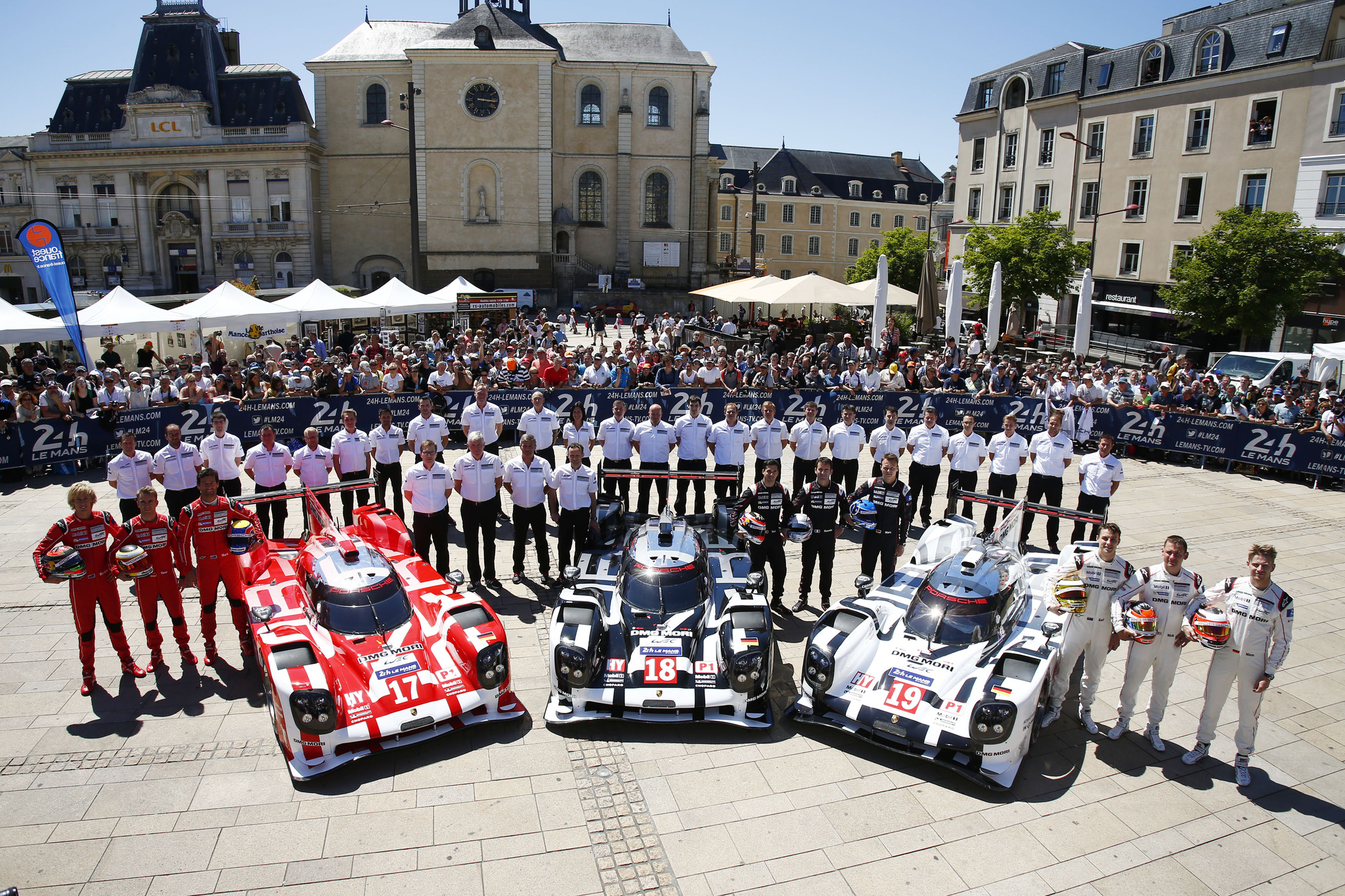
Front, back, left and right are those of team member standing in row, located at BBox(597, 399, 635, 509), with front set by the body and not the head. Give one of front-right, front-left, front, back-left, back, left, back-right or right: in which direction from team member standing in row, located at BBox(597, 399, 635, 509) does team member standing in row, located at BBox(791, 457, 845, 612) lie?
front-left

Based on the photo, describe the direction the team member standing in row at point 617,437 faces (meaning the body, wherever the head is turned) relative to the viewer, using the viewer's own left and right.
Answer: facing the viewer

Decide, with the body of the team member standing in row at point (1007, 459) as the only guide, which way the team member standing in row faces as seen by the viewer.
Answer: toward the camera

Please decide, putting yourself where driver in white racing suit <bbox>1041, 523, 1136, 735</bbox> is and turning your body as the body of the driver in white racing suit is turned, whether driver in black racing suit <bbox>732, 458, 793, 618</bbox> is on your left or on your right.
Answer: on your right

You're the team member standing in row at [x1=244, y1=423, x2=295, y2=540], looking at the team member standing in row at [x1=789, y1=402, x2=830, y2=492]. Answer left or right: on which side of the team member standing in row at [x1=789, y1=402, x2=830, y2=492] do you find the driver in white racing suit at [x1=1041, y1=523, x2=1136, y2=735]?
right

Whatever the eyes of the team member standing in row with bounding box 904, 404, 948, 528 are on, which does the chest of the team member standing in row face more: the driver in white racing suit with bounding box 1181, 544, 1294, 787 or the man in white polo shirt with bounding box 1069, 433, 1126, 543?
the driver in white racing suit

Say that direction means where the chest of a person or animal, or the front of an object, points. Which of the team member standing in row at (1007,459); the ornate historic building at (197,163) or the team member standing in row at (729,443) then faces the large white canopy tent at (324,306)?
the ornate historic building

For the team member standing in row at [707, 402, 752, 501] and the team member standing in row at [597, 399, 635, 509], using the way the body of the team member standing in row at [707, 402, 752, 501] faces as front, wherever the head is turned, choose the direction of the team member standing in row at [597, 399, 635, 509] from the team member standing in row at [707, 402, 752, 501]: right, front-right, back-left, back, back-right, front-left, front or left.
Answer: right

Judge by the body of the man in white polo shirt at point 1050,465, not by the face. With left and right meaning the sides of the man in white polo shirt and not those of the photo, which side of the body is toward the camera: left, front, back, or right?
front

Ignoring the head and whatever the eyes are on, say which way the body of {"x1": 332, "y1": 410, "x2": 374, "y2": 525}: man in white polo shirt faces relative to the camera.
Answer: toward the camera

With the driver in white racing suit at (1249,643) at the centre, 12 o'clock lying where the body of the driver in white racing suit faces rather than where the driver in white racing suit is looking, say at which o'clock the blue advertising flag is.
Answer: The blue advertising flag is roughly at 3 o'clock from the driver in white racing suit.

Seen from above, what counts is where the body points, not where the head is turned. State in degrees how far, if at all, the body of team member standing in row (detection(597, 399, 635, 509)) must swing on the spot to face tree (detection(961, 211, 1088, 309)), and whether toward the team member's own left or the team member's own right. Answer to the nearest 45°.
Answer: approximately 135° to the team member's own left
